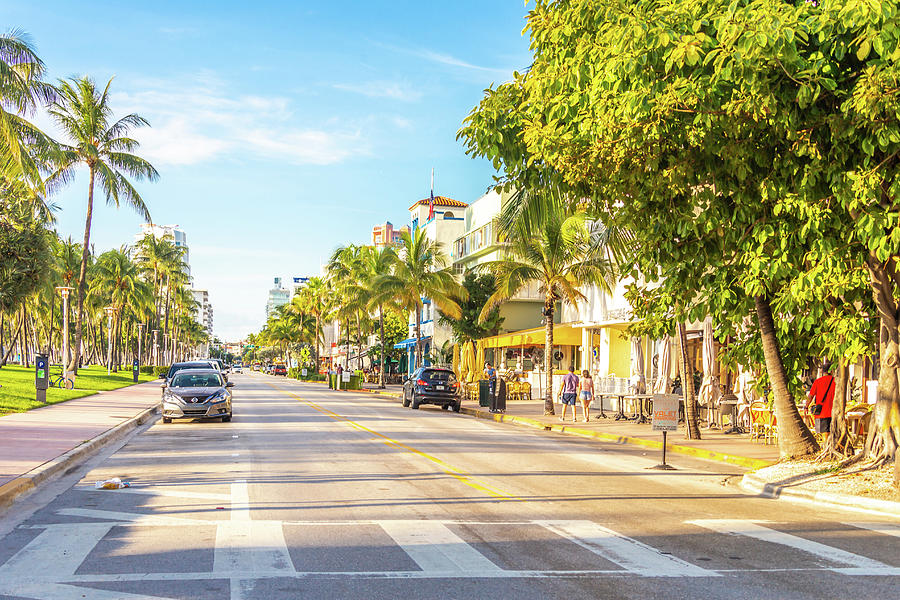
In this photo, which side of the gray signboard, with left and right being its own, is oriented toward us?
front

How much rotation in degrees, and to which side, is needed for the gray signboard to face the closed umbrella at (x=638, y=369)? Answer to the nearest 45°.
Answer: approximately 180°

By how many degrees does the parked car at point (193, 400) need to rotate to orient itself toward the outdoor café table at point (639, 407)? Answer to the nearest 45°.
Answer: approximately 90° to its left

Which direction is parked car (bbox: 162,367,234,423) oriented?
toward the camera

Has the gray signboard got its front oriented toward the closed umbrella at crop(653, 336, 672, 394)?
no

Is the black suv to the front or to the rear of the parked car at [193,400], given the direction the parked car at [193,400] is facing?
to the rear
